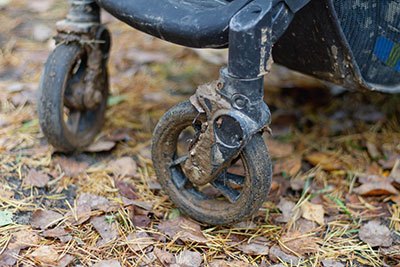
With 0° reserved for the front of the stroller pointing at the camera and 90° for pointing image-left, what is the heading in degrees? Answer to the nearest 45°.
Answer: approximately 45°

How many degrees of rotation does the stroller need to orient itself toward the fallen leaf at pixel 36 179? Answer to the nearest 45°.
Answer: approximately 45° to its right

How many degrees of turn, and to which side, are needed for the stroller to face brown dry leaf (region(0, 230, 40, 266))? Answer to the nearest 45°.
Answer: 0° — it already faces it

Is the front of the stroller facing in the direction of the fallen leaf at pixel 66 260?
yes

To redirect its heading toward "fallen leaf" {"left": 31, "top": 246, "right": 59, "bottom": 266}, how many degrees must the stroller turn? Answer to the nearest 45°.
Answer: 0° — it already faces it
